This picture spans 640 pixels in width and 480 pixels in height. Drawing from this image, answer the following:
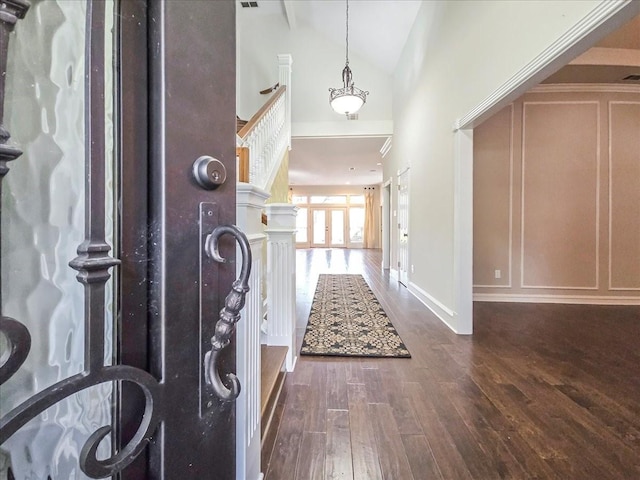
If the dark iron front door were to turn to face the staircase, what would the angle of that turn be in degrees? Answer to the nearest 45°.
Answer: approximately 90° to its left

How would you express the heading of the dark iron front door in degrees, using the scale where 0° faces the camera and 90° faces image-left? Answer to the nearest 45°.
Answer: approximately 315°

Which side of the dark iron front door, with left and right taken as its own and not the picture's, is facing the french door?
left

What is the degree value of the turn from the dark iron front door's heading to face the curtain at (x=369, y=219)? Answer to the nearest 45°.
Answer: approximately 90° to its left

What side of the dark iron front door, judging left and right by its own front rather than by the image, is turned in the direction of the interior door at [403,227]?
left
